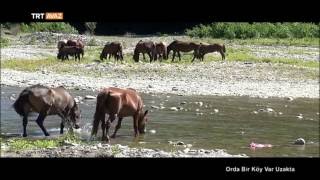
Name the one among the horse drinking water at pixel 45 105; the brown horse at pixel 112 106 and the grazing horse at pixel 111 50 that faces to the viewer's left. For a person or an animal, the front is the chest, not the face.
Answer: the grazing horse

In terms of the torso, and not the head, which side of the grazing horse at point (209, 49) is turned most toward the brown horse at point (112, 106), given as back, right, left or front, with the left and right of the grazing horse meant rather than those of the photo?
left

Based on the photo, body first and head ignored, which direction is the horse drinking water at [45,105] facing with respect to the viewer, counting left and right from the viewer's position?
facing to the right of the viewer

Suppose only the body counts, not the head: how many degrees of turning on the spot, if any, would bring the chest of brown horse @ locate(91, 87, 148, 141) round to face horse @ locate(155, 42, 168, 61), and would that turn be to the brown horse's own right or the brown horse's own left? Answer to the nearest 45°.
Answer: approximately 45° to the brown horse's own left

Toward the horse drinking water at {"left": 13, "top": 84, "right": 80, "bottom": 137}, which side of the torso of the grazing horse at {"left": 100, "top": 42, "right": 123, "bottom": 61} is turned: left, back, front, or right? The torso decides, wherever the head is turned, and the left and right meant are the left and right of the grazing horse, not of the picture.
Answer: left

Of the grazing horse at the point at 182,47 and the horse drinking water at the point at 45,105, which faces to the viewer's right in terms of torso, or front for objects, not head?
the horse drinking water

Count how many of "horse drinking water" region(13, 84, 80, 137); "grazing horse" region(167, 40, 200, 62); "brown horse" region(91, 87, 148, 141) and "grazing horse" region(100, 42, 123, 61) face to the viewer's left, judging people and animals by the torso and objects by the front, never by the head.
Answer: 2

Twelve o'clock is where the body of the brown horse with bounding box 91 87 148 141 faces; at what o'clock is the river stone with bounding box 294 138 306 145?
The river stone is roughly at 2 o'clock from the brown horse.

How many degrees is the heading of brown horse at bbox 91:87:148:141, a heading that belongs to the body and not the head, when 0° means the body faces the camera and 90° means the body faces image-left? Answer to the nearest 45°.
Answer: approximately 225°

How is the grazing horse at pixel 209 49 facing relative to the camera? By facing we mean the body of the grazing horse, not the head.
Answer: to the viewer's left

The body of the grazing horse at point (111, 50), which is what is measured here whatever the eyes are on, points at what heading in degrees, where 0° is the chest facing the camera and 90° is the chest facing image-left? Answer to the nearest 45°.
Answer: approximately 90°
